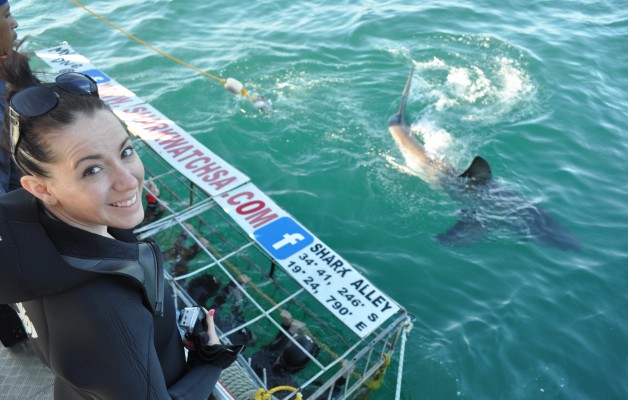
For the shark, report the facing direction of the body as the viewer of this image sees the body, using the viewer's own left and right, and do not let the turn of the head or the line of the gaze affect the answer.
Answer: facing the viewer and to the right of the viewer

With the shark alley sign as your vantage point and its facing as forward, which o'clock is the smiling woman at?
The smiling woman is roughly at 11 o'clock from the shark alley sign.

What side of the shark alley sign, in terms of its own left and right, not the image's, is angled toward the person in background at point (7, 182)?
front
